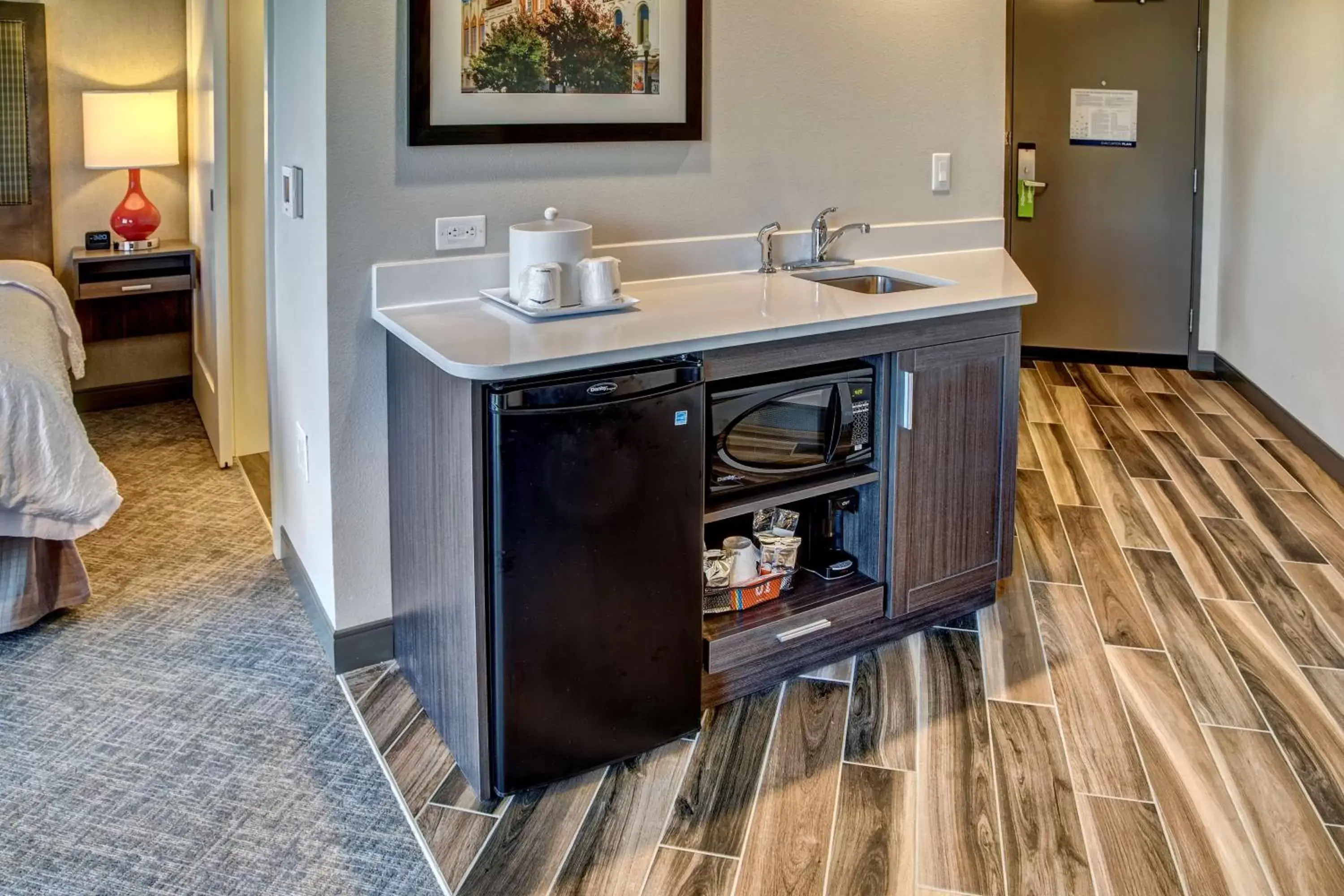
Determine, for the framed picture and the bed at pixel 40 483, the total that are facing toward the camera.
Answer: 2

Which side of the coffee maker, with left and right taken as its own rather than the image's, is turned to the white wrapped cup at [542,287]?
right

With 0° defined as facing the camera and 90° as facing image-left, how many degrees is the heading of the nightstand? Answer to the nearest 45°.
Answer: approximately 0°

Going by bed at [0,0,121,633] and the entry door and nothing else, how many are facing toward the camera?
2

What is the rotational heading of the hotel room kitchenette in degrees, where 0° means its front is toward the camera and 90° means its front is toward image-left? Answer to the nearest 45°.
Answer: approximately 315°

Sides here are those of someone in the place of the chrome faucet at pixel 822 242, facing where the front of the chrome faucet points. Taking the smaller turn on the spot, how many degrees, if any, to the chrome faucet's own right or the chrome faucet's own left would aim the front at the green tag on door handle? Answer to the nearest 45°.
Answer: approximately 135° to the chrome faucet's own left

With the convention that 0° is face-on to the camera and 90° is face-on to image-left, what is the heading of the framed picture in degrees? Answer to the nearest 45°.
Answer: approximately 0°
